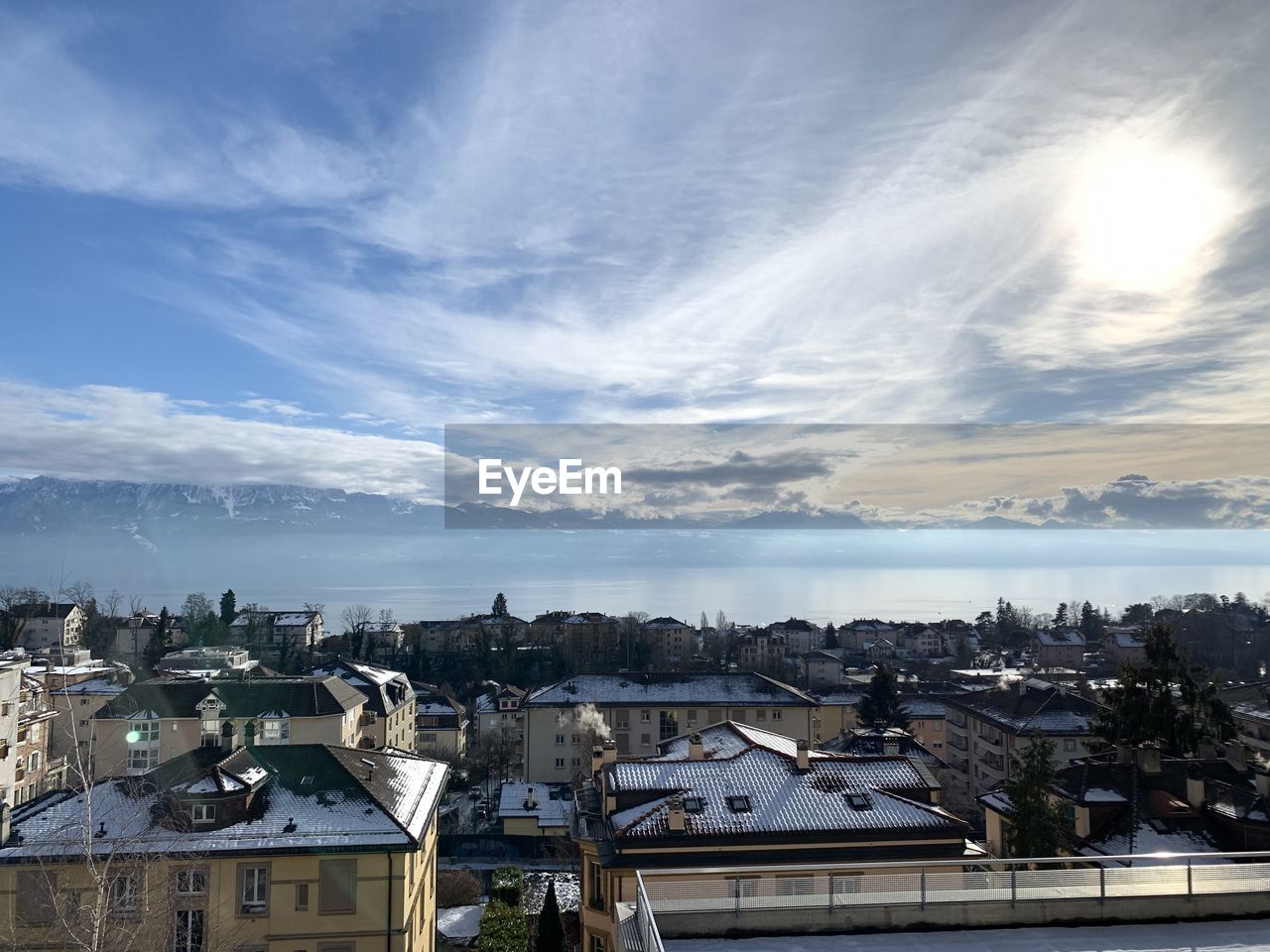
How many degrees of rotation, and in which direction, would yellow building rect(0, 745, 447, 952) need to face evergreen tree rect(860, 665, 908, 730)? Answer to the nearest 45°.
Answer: approximately 135° to its left

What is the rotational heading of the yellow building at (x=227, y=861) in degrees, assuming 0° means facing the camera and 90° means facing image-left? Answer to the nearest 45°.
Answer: approximately 0°

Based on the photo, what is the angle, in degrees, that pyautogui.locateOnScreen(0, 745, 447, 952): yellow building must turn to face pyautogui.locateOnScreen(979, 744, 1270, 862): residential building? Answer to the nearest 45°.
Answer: approximately 90° to its left

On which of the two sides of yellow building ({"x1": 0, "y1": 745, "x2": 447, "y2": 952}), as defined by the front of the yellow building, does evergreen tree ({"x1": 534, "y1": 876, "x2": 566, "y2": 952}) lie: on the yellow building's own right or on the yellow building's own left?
on the yellow building's own left

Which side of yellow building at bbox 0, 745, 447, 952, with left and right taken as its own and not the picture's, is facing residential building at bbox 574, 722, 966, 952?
left

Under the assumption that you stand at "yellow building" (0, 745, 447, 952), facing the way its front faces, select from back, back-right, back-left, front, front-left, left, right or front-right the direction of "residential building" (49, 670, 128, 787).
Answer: back

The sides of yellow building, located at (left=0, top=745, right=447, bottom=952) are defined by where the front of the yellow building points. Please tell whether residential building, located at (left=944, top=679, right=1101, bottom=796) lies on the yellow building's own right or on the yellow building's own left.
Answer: on the yellow building's own left

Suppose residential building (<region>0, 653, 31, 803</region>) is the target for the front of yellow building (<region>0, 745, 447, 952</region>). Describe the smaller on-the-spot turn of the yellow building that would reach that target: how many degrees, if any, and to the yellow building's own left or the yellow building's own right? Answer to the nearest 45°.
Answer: approximately 180°

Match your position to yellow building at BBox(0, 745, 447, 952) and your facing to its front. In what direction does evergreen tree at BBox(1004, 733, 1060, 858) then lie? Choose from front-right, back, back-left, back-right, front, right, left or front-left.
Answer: left

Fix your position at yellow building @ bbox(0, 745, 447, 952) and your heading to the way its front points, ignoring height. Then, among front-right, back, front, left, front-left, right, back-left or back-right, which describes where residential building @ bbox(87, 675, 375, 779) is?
back

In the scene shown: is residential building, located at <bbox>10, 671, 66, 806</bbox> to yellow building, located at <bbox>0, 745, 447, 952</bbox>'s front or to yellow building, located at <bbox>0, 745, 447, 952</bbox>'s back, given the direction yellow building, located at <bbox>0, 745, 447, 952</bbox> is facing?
to the back
